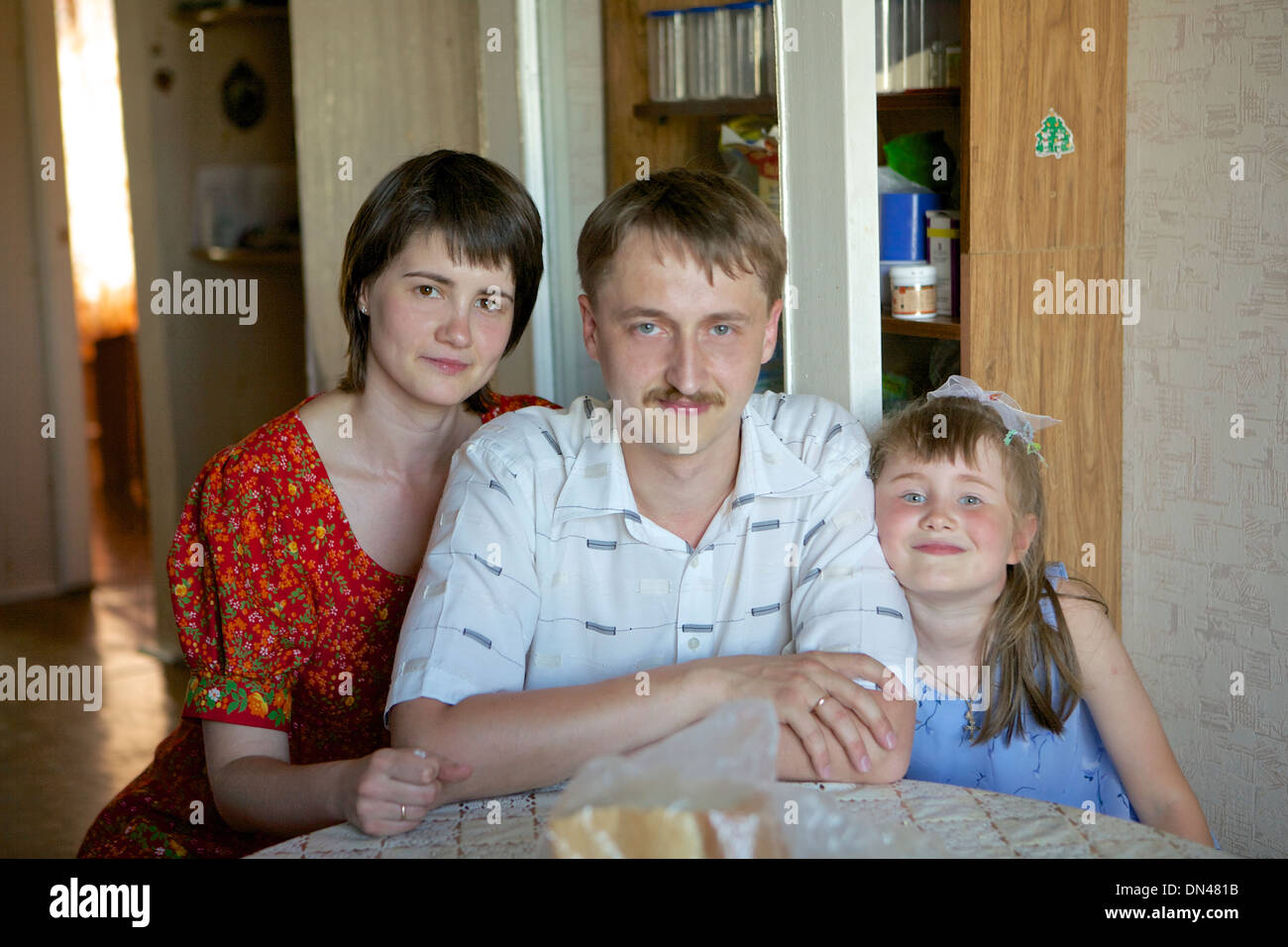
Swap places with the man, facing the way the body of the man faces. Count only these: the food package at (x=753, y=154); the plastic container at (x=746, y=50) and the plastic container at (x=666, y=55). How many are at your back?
3

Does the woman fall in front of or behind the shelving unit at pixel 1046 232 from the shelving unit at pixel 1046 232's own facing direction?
in front

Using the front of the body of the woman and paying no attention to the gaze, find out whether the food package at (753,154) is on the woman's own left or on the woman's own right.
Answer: on the woman's own left

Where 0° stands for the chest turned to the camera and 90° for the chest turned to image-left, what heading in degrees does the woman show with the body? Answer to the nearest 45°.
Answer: approximately 315°

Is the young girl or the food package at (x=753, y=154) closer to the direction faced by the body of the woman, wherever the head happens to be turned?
the young girl
